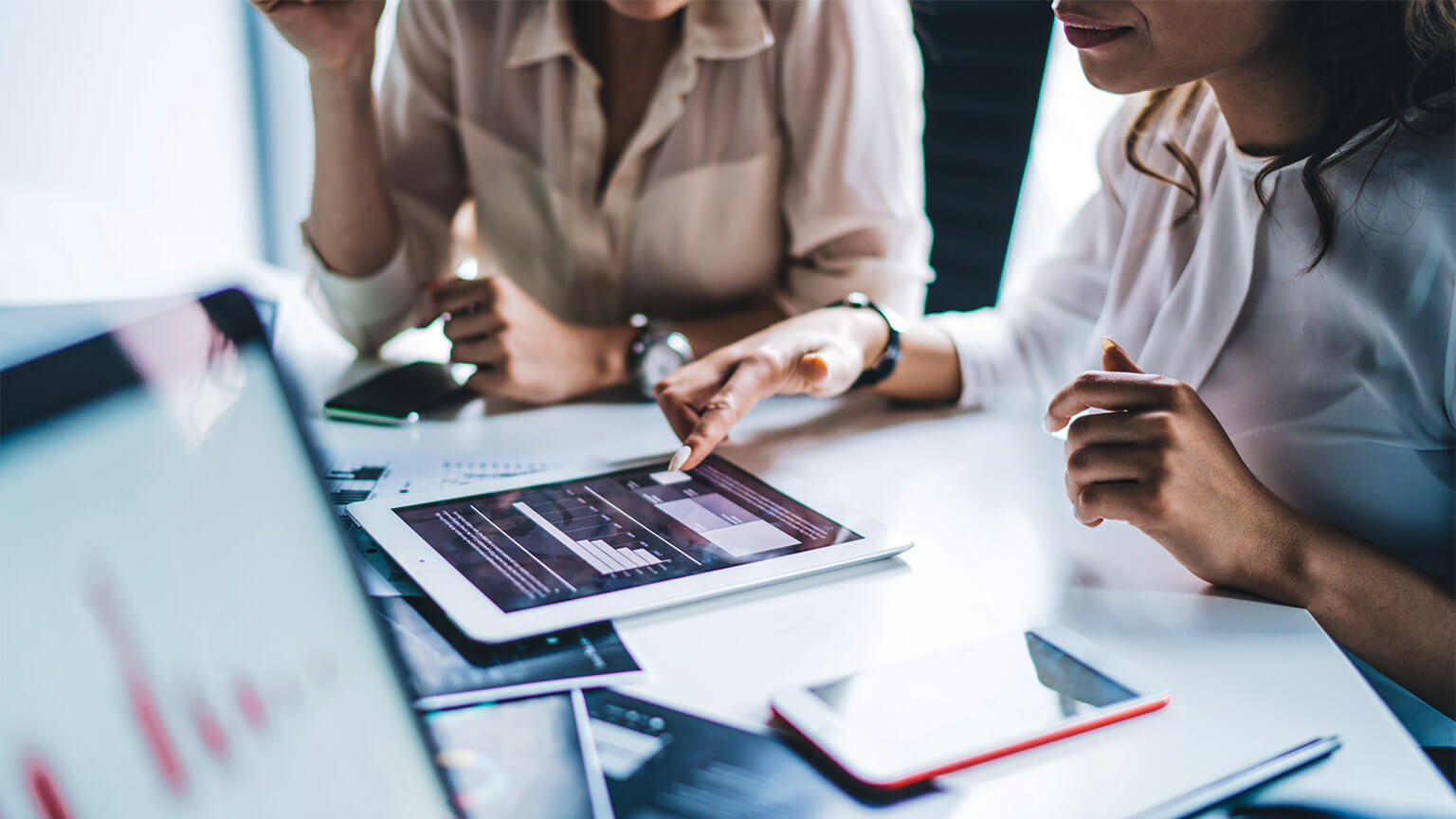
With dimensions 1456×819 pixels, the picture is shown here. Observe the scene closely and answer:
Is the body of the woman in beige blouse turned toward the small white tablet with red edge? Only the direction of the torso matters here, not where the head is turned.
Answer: yes

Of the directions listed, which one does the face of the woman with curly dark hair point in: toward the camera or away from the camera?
toward the camera

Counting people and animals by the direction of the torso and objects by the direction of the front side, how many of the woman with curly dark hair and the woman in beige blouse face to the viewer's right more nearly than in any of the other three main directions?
0

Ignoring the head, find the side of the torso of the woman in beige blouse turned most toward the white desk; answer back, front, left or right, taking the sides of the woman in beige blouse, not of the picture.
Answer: front

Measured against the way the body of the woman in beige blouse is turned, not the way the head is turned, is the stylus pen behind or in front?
in front

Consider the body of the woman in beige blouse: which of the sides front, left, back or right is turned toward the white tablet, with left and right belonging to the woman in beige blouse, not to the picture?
front

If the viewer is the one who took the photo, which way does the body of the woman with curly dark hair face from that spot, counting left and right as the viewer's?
facing the viewer and to the left of the viewer

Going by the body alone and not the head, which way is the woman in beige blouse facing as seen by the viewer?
toward the camera

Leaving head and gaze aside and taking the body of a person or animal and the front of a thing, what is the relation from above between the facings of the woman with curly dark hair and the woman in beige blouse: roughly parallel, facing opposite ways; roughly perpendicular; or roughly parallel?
roughly perpendicular

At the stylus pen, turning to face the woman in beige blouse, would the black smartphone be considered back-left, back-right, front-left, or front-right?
front-left

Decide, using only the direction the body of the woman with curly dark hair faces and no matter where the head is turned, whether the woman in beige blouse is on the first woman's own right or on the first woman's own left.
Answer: on the first woman's own right

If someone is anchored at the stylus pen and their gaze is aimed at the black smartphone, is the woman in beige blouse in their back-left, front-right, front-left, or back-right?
front-right
